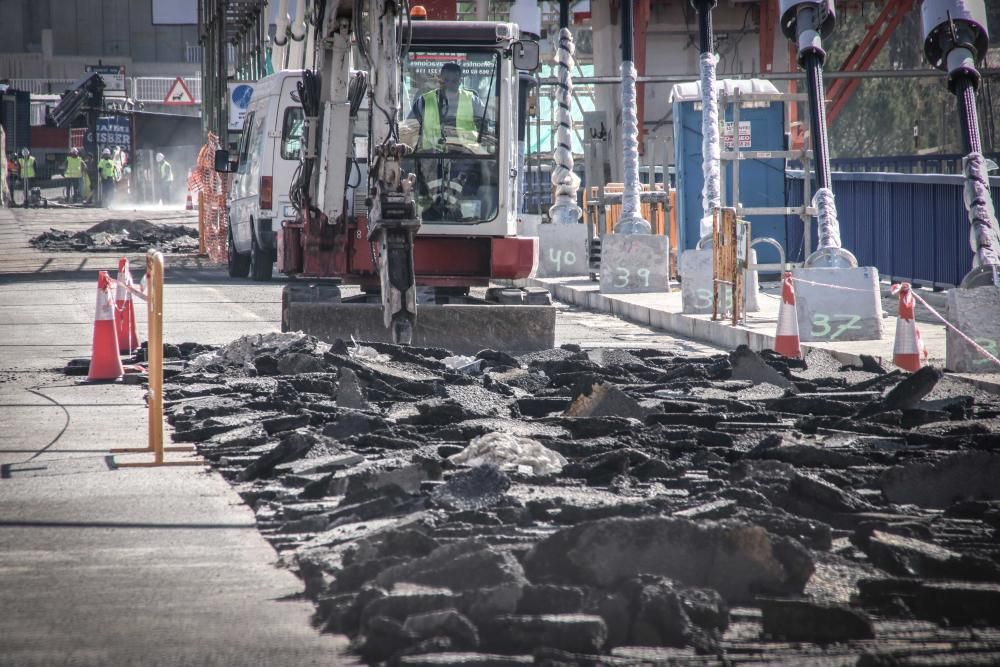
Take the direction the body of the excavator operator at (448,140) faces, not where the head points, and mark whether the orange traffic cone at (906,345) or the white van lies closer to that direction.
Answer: the orange traffic cone

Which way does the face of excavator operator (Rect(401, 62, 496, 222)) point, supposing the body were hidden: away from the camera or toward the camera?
toward the camera

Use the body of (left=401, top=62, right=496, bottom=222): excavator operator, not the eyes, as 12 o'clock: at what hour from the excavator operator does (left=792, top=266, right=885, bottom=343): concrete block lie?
The concrete block is roughly at 10 o'clock from the excavator operator.

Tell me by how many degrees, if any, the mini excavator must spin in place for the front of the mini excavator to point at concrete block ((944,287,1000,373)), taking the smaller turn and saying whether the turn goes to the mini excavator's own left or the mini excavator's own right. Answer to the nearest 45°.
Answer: approximately 45° to the mini excavator's own left

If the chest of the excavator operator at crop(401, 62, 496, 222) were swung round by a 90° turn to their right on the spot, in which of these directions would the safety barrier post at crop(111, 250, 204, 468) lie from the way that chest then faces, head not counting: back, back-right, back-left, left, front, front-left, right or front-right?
left

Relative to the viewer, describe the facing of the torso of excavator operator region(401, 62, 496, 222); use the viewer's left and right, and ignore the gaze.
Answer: facing the viewer

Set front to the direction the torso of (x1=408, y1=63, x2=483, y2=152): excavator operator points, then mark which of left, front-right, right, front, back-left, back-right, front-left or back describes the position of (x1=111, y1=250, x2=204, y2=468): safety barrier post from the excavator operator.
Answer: front

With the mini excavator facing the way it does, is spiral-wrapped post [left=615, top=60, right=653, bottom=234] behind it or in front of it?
behind

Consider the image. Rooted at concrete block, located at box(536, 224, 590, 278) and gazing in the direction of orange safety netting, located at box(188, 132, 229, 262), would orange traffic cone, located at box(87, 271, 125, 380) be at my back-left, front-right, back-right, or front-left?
back-left

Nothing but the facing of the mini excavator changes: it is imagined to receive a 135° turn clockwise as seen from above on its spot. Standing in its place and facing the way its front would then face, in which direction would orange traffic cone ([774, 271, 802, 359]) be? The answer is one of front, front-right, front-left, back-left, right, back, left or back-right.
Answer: back

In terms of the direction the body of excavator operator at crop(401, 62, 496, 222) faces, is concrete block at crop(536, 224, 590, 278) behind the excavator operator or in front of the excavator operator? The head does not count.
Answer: behind

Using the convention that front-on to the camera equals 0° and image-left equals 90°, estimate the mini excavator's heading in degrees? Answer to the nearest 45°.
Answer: approximately 0°

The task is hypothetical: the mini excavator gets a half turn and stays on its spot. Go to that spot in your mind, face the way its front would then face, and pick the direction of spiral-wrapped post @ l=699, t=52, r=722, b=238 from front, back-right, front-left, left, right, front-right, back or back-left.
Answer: front-right

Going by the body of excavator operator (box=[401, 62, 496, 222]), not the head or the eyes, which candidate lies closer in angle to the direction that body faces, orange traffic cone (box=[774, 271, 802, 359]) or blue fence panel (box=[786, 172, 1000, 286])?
the orange traffic cone

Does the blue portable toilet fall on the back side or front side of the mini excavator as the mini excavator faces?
on the back side
